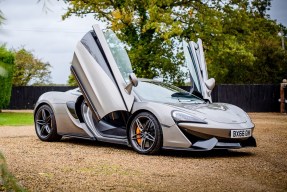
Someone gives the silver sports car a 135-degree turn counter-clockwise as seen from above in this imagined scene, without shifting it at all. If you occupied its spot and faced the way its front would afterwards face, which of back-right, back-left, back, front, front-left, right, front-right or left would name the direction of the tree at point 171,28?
front

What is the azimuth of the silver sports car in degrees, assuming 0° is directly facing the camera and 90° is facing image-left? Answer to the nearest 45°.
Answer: approximately 315°

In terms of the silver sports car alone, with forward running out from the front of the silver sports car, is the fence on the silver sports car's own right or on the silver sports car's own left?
on the silver sports car's own left

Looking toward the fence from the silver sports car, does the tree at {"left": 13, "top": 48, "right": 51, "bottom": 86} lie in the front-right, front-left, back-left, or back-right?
front-left

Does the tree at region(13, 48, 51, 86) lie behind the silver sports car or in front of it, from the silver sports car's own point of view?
behind
